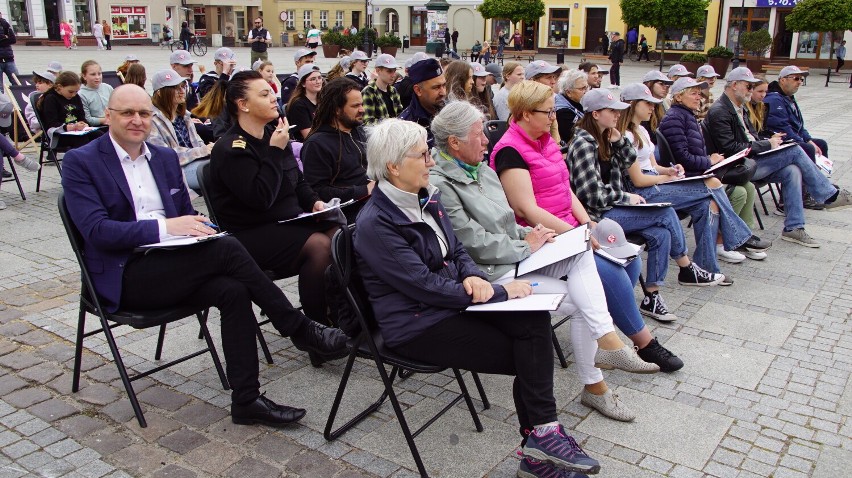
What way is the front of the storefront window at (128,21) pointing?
toward the camera

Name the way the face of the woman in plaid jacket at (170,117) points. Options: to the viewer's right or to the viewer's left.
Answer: to the viewer's right

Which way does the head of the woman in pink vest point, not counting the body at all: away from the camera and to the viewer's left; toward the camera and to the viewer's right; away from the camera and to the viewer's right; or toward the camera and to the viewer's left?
toward the camera and to the viewer's right

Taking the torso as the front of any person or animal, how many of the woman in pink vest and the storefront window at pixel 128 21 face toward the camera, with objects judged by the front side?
1

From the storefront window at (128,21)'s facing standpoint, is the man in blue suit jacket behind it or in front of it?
in front

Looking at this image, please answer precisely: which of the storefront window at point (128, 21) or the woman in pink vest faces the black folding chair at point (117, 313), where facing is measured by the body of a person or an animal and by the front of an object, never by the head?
the storefront window

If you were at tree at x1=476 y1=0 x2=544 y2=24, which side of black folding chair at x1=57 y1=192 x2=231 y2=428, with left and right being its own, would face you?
left

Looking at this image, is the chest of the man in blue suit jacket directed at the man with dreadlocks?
no

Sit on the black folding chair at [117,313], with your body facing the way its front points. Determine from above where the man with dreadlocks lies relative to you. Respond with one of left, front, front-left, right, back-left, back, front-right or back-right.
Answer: left

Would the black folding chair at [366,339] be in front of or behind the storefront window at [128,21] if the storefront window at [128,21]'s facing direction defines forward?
in front

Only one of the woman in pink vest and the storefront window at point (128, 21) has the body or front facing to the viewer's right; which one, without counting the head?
the woman in pink vest

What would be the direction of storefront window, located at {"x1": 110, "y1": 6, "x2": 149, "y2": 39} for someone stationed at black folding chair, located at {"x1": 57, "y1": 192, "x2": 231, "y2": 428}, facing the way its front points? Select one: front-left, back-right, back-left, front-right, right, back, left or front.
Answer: back-left

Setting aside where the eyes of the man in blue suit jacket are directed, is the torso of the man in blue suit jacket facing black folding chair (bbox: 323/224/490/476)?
yes

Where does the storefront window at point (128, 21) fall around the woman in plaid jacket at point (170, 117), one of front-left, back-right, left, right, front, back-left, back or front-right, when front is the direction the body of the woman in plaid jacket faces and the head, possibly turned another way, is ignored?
back-left

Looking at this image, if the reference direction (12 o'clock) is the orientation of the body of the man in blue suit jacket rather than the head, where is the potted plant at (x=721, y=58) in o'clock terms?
The potted plant is roughly at 9 o'clock from the man in blue suit jacket.

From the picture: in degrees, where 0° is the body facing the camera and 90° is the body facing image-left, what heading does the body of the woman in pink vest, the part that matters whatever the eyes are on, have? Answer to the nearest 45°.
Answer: approximately 270°

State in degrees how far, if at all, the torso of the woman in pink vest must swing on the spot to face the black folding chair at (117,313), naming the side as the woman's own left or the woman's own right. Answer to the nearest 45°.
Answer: approximately 135° to the woman's own right

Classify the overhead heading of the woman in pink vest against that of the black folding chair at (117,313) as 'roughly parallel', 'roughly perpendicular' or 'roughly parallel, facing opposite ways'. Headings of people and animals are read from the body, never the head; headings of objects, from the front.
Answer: roughly parallel

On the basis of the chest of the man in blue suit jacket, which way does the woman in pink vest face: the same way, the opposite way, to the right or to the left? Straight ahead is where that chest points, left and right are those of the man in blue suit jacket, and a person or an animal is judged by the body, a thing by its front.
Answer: the same way
